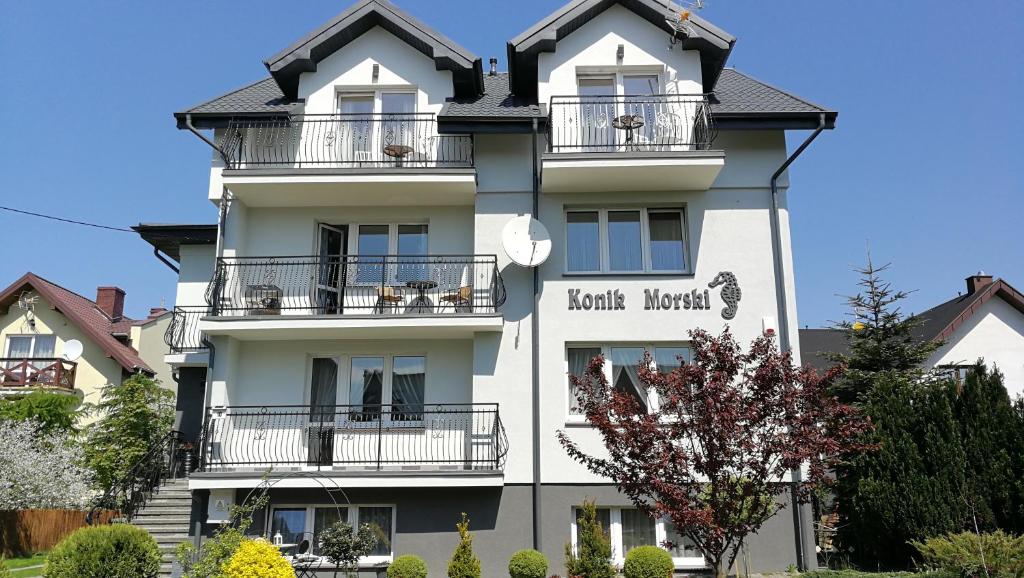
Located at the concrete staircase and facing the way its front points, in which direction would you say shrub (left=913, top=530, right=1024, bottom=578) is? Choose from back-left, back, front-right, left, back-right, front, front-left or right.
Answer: front-left

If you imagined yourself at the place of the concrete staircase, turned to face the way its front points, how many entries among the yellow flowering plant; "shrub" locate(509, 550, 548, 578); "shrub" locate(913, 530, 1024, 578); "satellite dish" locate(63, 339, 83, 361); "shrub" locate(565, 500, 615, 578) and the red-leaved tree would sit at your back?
1

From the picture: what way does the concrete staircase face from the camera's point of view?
toward the camera

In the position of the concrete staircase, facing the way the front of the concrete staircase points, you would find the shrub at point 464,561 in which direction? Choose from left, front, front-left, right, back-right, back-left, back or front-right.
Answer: front-left

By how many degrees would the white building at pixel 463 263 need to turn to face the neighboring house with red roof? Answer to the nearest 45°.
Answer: approximately 135° to its right

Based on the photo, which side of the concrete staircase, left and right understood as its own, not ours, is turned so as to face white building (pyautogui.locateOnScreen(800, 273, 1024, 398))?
left

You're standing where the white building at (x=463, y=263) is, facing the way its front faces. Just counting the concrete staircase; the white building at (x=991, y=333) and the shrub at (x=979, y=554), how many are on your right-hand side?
1

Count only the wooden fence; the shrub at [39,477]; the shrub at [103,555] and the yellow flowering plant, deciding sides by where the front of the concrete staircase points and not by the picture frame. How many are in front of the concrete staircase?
2

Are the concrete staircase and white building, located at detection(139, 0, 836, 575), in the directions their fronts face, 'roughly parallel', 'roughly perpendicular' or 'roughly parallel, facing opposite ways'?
roughly parallel

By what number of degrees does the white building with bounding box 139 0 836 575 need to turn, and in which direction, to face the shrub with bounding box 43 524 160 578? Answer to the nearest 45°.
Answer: approximately 45° to its right

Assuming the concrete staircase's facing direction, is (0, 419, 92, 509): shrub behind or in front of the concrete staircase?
behind

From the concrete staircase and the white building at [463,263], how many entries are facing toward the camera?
2
